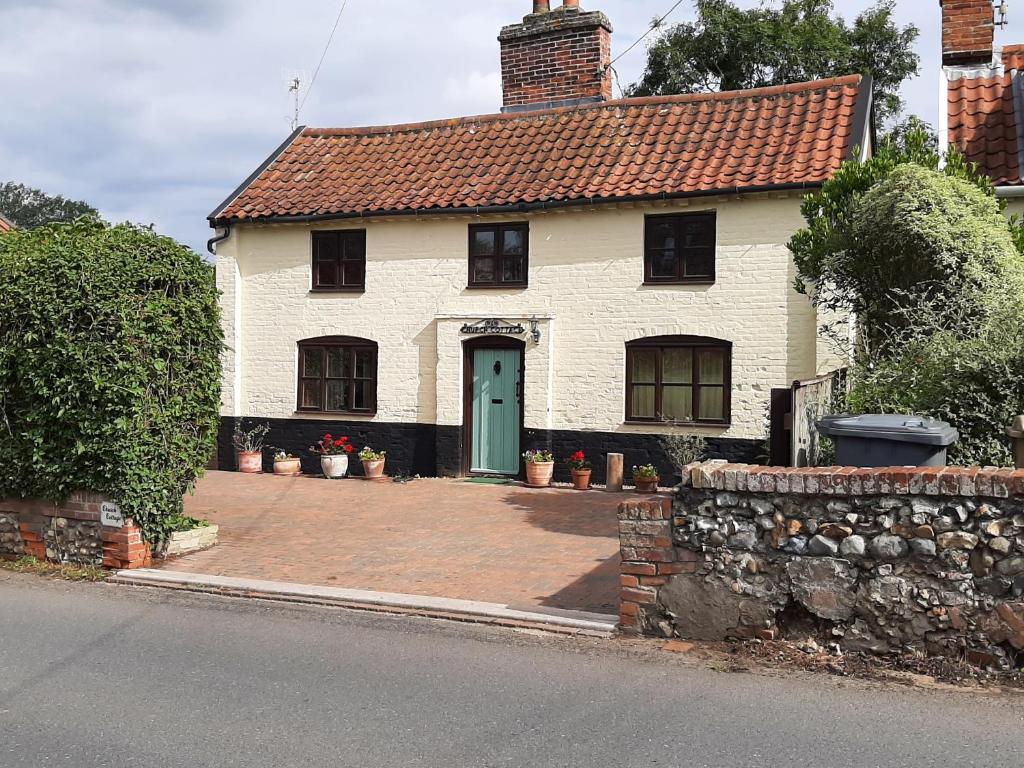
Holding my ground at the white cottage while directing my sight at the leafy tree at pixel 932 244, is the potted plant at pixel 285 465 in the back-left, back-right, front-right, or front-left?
back-right

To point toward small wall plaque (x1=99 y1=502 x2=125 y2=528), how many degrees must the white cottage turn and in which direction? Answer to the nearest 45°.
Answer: approximately 45° to its right

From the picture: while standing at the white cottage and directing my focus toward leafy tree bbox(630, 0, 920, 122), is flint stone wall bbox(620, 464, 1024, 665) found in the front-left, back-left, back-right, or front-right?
back-right

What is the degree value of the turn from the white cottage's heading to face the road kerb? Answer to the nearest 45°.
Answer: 0° — it already faces it

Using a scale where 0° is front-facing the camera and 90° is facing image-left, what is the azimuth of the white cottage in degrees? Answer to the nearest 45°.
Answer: approximately 0°

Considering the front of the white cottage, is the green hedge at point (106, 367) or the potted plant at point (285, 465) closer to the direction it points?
the green hedge

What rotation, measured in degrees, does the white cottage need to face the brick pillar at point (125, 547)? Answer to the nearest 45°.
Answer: approximately 45° to its right

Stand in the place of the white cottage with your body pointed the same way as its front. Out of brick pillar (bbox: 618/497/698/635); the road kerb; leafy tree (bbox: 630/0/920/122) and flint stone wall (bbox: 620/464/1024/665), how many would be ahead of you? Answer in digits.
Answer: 3

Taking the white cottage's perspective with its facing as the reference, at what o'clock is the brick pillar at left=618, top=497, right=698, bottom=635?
The brick pillar is roughly at 12 o'clock from the white cottage.
